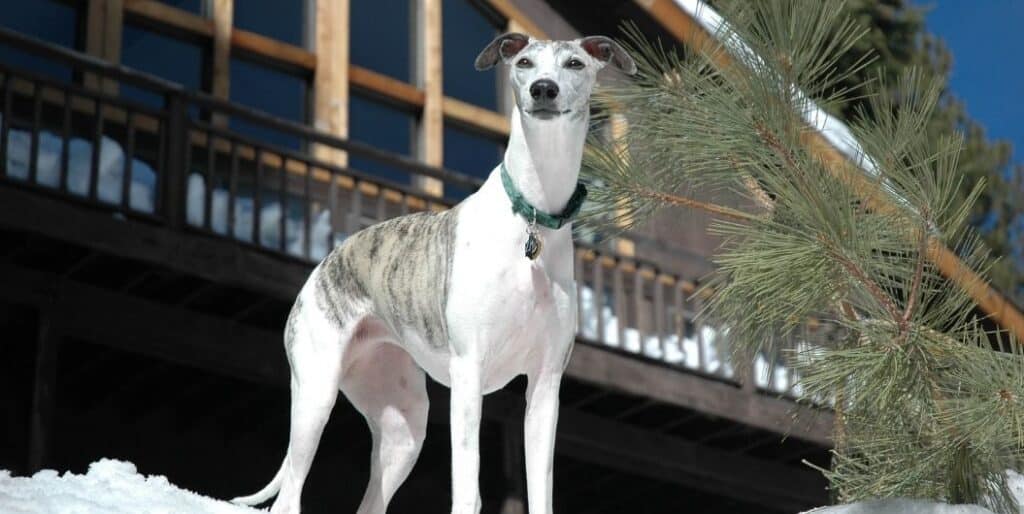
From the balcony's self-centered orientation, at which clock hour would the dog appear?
The dog is roughly at 1 o'clock from the balcony.

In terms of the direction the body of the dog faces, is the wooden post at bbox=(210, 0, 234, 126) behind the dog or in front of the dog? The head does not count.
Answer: behind

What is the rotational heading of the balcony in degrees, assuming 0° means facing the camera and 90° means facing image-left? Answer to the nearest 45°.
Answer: approximately 315°

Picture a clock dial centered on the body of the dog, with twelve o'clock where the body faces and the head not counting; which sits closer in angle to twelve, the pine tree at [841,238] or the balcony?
the pine tree

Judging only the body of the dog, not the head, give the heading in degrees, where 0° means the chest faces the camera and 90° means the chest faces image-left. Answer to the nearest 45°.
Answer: approximately 315°

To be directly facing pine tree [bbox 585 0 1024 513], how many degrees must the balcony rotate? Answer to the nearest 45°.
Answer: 0° — it already faces it
